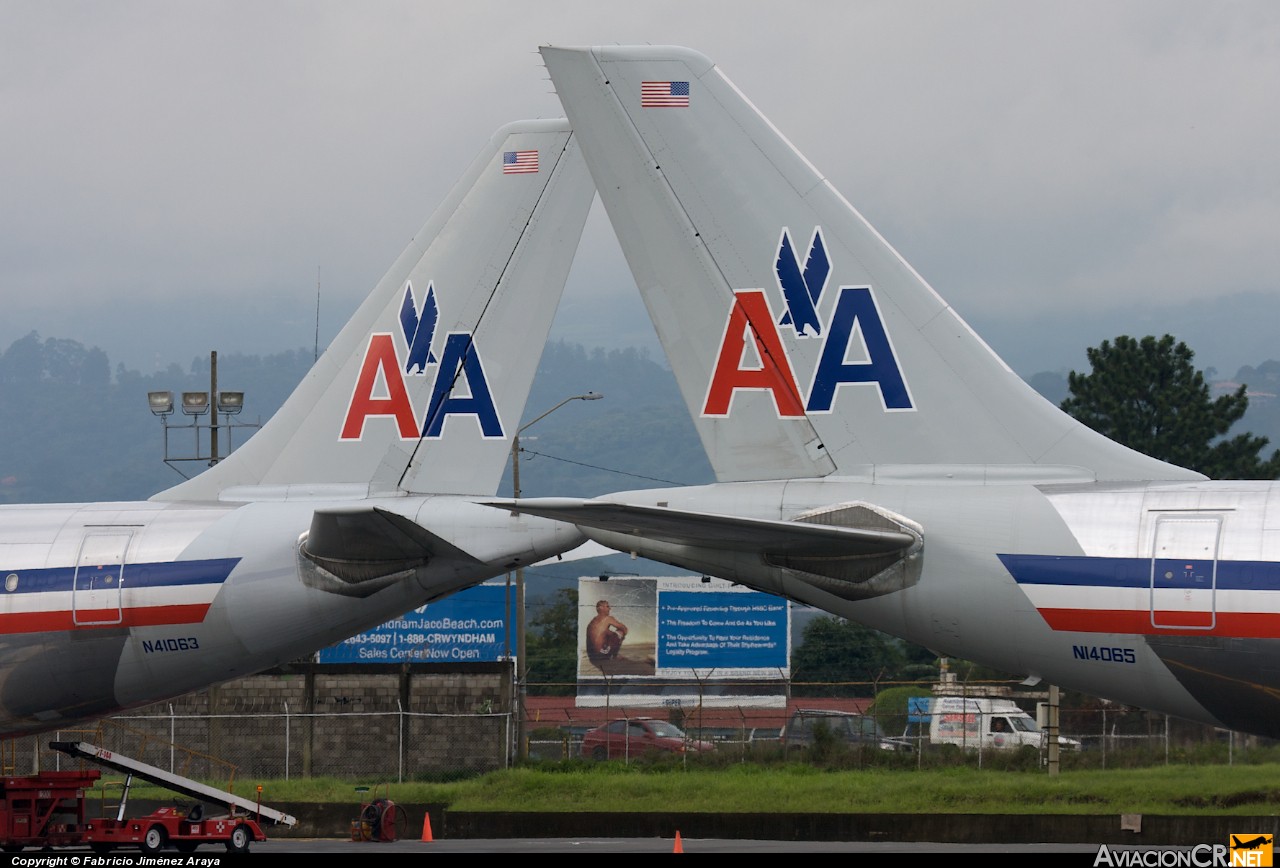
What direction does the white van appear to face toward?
to the viewer's right

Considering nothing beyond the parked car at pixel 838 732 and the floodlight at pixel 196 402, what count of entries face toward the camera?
1

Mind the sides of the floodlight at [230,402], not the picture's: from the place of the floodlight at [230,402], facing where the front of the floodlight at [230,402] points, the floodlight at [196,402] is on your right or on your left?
on your right

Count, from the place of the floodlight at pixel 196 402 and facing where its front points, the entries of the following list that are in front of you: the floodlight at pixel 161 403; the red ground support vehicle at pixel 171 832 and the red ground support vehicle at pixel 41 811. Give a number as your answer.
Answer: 2

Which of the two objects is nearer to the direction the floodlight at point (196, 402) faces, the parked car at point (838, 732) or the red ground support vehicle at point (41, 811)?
the red ground support vehicle

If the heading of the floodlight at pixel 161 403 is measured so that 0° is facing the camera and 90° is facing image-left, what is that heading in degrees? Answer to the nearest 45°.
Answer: approximately 0°

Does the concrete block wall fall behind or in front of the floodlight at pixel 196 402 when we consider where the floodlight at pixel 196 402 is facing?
in front

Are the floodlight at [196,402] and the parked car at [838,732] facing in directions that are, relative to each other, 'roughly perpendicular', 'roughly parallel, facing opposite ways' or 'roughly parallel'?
roughly perpendicular

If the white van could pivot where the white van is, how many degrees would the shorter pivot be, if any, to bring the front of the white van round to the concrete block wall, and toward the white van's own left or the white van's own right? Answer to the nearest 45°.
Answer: approximately 135° to the white van's own right

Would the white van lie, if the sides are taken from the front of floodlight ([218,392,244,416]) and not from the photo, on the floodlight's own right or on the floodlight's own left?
on the floodlight's own left

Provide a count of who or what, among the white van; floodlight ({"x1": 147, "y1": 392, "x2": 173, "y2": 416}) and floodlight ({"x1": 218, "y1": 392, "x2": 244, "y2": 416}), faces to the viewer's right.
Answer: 1

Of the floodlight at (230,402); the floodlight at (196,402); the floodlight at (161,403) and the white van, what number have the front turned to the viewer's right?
1

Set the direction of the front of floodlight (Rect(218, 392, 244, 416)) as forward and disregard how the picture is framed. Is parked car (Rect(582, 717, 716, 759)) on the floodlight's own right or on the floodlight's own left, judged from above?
on the floodlight's own left

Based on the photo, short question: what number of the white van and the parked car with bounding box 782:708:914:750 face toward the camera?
0
